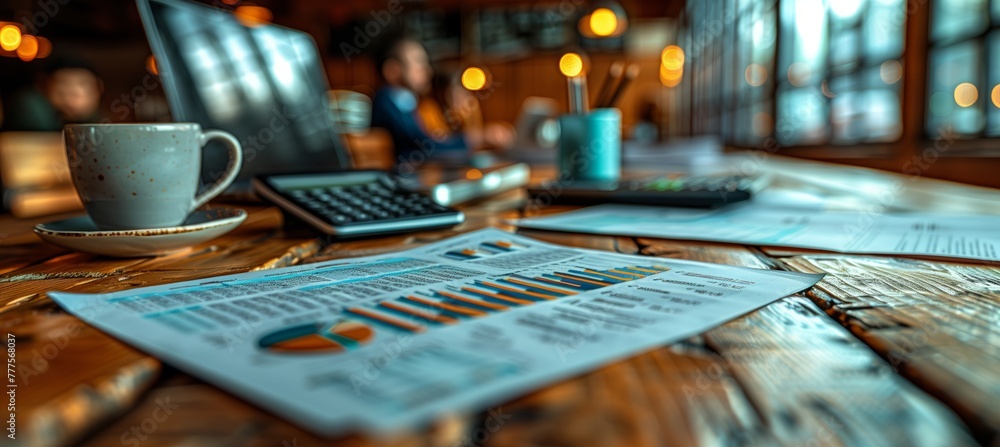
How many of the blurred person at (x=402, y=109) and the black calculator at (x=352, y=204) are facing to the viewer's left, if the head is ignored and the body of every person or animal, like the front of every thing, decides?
0

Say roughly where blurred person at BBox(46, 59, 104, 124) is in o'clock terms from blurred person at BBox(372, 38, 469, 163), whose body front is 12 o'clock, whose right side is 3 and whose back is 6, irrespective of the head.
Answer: blurred person at BBox(46, 59, 104, 124) is roughly at 7 o'clock from blurred person at BBox(372, 38, 469, 163).

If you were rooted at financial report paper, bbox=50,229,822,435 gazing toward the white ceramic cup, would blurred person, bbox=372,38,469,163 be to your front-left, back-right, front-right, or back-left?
front-right

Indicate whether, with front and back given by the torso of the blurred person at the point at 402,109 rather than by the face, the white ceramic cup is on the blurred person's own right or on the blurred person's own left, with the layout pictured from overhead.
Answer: on the blurred person's own right

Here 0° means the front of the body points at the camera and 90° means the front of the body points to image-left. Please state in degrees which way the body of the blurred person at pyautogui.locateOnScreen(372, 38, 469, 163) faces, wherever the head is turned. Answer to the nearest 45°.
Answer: approximately 270°

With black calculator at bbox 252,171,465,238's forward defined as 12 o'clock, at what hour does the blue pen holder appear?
The blue pen holder is roughly at 9 o'clock from the black calculator.

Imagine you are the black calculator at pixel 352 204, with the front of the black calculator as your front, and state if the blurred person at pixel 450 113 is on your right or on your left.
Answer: on your left

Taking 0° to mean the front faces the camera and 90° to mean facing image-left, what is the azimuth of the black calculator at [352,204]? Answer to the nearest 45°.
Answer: approximately 315°

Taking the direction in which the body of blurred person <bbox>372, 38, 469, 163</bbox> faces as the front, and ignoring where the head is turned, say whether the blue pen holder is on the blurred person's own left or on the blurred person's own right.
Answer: on the blurred person's own right

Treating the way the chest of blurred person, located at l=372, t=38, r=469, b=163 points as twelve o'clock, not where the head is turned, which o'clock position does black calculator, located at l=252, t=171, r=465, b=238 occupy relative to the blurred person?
The black calculator is roughly at 3 o'clock from the blurred person.

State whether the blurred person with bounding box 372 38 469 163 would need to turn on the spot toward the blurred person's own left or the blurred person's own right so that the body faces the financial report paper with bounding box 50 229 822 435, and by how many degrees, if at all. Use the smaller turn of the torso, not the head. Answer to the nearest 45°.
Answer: approximately 90° to the blurred person's own right
